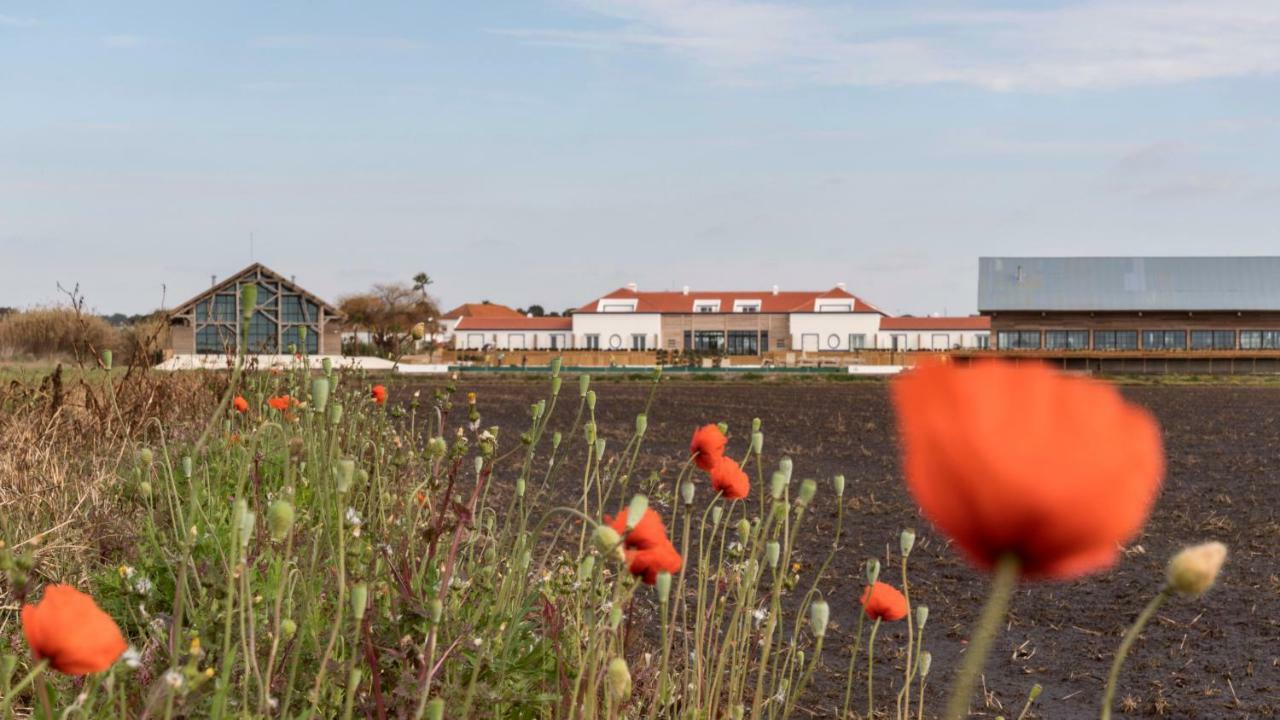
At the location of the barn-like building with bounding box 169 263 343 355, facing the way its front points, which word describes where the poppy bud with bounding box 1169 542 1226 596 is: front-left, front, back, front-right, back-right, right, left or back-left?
front

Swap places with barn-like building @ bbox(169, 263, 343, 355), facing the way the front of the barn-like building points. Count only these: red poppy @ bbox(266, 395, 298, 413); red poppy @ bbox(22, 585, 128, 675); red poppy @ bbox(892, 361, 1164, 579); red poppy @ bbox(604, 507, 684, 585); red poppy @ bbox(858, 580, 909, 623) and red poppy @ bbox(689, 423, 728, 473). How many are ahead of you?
6

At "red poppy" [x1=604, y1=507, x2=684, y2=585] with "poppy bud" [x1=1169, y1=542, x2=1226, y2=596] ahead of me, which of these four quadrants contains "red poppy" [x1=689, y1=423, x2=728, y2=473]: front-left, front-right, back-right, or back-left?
back-left

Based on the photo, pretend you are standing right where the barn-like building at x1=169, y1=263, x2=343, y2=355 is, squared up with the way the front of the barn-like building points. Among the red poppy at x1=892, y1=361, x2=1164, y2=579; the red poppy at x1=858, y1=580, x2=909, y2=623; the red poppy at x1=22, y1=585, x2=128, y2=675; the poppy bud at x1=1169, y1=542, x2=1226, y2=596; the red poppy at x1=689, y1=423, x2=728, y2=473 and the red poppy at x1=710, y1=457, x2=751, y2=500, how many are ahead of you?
6

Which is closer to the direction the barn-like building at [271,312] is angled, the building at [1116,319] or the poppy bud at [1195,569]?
the poppy bud

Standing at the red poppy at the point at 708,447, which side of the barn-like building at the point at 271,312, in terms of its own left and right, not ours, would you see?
front

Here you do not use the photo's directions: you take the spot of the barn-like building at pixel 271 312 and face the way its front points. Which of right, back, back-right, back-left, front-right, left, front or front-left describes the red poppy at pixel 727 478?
front

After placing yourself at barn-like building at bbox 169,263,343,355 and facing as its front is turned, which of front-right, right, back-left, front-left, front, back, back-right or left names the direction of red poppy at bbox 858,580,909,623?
front

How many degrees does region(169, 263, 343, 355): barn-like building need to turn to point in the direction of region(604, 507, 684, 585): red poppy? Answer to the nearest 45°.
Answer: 0° — it already faces it

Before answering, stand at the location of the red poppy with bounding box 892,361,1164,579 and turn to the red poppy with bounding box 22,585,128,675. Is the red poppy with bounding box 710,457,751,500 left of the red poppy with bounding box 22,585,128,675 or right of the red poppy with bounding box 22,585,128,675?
right

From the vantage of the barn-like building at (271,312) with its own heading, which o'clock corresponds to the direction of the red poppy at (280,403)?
The red poppy is roughly at 12 o'clock from the barn-like building.

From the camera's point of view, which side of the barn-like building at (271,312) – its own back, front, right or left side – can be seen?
front

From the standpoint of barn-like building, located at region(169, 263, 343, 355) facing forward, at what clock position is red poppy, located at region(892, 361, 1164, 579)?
The red poppy is roughly at 12 o'clock from the barn-like building.

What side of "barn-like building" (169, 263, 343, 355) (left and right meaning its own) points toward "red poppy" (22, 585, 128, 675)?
front
